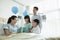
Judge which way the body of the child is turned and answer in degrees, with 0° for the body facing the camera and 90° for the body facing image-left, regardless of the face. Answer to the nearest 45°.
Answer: approximately 45°

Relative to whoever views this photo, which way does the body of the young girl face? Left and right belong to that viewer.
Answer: facing the viewer and to the left of the viewer

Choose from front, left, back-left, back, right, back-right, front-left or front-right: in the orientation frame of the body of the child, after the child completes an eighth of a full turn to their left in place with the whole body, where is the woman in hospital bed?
right

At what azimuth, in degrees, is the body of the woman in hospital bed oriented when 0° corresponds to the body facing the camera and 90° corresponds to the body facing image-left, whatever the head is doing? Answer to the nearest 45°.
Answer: approximately 315°

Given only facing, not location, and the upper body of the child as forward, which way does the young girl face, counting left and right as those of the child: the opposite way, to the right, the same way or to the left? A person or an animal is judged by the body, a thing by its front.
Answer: the same way

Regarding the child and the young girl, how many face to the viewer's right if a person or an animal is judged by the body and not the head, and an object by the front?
0

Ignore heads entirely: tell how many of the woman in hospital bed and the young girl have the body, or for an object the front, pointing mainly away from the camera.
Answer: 0
